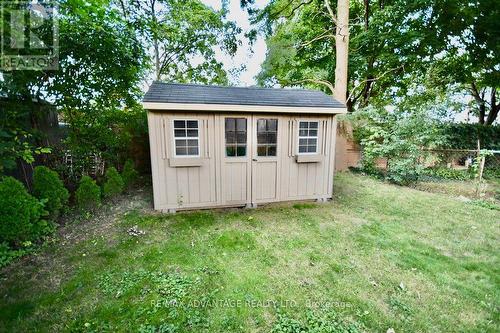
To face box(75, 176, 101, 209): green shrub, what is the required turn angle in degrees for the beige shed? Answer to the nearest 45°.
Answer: approximately 90° to its right

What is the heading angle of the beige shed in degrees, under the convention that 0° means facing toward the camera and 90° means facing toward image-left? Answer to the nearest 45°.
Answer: approximately 0°

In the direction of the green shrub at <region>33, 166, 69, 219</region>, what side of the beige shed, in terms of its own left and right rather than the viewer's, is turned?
right

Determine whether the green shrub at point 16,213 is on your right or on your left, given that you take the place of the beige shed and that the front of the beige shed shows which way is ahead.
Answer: on your right
